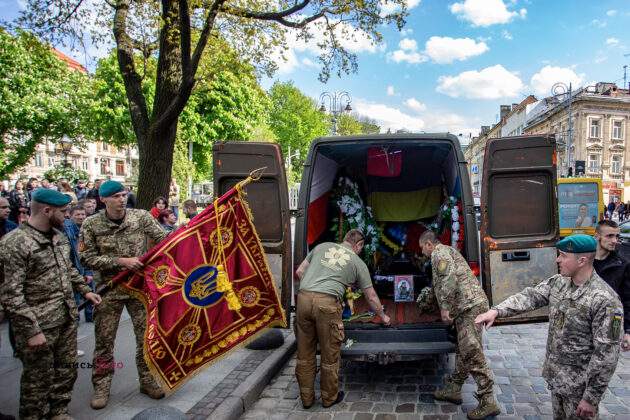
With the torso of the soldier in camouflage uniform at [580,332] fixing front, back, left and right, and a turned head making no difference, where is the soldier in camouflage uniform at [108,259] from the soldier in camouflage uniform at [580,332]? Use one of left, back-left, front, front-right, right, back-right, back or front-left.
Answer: front-right

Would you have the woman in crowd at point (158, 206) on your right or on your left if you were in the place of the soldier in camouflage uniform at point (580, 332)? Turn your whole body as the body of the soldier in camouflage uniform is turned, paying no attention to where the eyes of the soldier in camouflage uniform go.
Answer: on your right

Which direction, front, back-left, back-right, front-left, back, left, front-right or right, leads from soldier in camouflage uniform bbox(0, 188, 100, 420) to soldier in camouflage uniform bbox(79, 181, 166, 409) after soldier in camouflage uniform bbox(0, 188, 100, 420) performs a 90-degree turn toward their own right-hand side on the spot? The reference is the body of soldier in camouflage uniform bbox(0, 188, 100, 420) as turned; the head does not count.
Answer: back

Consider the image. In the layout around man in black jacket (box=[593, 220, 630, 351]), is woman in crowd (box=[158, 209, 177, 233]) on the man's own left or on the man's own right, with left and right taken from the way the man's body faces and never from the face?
on the man's own right

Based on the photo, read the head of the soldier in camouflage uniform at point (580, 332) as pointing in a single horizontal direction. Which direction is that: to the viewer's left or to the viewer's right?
to the viewer's left

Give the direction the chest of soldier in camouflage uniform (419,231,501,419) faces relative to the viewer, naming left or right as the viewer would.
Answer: facing to the left of the viewer

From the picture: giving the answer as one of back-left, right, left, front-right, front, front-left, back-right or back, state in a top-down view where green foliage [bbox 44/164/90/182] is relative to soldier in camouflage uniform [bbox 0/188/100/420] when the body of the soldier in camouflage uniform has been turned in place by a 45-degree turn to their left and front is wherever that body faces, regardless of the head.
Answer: left

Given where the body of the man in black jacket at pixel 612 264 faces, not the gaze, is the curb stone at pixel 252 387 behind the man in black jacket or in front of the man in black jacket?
in front

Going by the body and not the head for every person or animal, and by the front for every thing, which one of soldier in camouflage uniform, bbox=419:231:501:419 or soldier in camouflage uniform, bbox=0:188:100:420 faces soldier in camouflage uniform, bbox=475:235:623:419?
soldier in camouflage uniform, bbox=0:188:100:420

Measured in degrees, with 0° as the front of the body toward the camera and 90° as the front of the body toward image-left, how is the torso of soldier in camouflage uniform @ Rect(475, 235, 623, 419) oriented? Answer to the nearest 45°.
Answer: approximately 45°

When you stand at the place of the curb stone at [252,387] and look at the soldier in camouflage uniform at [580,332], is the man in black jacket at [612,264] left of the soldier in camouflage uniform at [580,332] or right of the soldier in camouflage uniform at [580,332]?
left

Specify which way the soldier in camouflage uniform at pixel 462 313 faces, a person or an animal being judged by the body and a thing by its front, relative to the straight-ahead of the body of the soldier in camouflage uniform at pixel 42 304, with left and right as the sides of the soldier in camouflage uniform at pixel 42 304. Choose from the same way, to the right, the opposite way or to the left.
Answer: the opposite way
